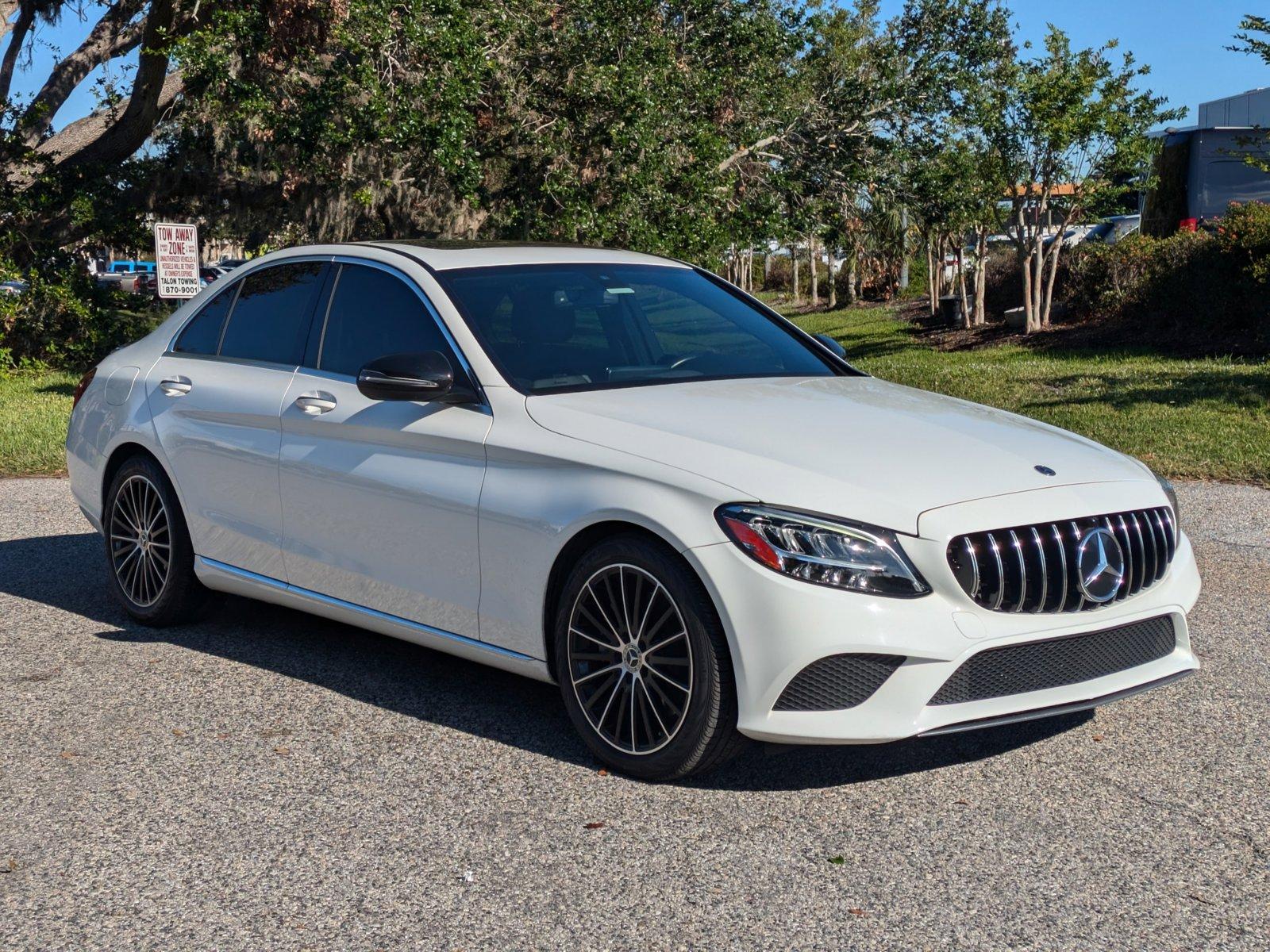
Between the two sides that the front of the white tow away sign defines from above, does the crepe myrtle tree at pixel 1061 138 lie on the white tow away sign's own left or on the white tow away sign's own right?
on the white tow away sign's own left

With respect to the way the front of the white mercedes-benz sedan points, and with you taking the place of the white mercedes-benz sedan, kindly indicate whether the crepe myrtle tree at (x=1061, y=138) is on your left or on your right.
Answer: on your left

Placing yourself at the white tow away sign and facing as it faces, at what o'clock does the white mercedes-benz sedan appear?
The white mercedes-benz sedan is roughly at 12 o'clock from the white tow away sign.

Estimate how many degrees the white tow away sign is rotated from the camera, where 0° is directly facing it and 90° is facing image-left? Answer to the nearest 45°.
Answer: approximately 0°

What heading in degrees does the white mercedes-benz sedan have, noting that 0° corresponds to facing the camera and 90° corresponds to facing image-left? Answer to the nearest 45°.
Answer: approximately 315°

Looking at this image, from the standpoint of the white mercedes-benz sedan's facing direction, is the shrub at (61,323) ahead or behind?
behind

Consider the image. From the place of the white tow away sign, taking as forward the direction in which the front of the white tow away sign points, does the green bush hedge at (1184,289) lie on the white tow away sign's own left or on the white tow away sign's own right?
on the white tow away sign's own left

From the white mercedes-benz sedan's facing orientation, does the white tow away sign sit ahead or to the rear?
to the rear
